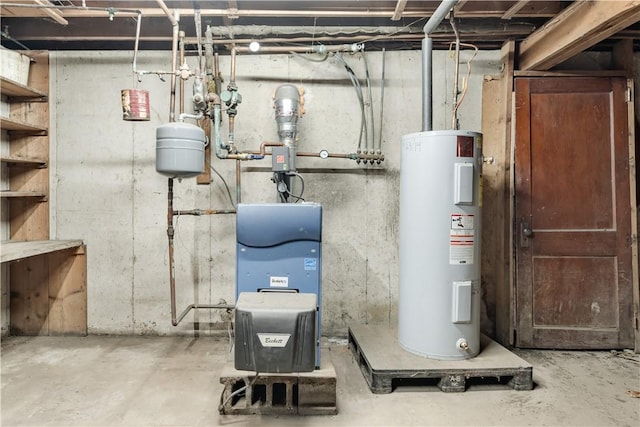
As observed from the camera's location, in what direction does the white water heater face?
facing the viewer and to the right of the viewer

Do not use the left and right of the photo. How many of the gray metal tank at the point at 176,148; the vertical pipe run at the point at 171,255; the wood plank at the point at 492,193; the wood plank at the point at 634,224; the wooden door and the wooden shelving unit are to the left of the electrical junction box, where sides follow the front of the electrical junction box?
3

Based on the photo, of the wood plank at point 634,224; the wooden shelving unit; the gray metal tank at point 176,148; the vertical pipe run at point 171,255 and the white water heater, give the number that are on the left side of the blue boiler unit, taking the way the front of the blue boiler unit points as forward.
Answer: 2

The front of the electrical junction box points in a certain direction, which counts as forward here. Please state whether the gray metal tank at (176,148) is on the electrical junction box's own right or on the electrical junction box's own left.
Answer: on the electrical junction box's own right

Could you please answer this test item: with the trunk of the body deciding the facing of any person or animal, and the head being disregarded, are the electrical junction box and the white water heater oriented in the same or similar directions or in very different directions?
same or similar directions

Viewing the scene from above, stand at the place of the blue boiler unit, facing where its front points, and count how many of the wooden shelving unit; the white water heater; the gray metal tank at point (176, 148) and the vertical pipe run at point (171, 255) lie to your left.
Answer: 1

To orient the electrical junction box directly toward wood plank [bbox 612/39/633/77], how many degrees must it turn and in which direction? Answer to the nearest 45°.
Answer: approximately 90° to its left

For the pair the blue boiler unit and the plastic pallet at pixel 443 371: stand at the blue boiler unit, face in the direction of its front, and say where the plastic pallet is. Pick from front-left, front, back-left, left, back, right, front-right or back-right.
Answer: left

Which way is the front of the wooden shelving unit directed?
to the viewer's right

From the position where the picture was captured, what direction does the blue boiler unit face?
facing the viewer

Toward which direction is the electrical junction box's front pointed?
toward the camera
